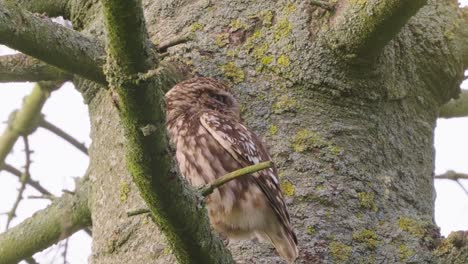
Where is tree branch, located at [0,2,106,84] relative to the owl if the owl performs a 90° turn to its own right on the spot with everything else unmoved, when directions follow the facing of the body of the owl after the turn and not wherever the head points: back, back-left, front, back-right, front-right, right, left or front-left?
left

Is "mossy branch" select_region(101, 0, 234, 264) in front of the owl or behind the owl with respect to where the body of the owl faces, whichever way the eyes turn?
in front

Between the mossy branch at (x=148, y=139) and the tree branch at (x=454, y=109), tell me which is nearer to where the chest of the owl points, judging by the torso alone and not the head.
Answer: the mossy branch
